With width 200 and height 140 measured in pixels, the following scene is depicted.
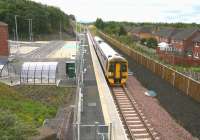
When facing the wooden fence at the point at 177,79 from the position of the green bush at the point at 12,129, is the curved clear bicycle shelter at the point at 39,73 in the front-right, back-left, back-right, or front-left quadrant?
front-left

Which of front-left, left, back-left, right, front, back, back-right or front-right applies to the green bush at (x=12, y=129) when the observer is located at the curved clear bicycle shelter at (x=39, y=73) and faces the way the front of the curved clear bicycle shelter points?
back
